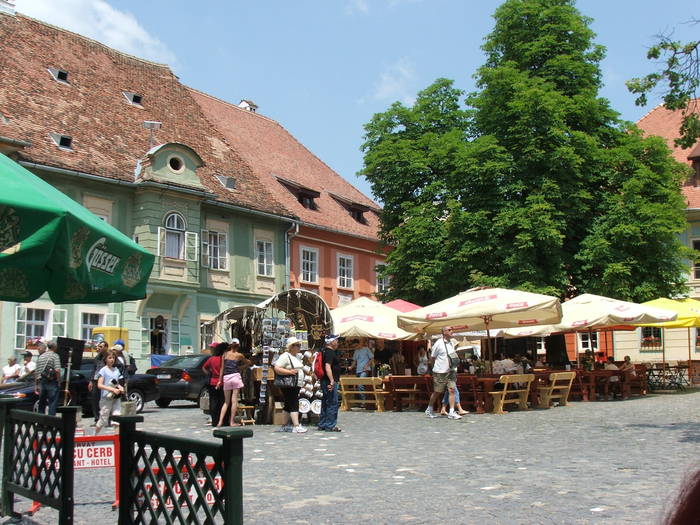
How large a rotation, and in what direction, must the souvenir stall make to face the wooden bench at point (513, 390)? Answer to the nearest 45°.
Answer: approximately 45° to its left

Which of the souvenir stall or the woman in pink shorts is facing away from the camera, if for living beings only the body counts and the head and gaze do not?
the woman in pink shorts

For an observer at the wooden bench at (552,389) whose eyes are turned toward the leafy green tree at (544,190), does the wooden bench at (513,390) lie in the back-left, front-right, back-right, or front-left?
back-left

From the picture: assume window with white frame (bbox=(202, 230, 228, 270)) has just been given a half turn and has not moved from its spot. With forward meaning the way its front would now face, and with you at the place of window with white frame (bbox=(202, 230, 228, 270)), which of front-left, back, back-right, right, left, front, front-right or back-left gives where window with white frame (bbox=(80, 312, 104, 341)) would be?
left

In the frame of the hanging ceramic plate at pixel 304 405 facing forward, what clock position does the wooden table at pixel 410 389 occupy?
The wooden table is roughly at 7 o'clock from the hanging ceramic plate.

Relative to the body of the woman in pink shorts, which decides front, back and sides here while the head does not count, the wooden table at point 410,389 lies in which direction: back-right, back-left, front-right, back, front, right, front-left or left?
front-right

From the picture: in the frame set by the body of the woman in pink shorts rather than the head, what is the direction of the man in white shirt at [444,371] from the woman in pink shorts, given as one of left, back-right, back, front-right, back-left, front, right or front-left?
right

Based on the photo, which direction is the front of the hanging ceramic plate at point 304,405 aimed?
toward the camera

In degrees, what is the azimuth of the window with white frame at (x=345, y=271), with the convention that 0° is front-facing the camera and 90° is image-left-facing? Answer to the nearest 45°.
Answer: approximately 315°

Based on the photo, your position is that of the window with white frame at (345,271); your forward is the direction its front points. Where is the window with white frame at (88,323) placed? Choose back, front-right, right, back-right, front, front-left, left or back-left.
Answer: right
